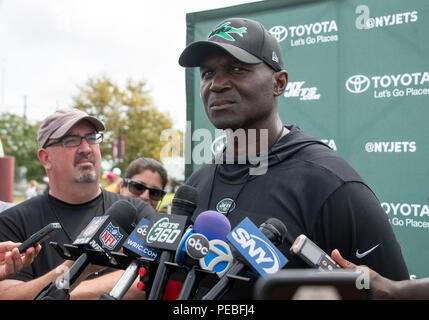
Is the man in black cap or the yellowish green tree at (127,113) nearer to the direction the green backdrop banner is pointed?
the man in black cap

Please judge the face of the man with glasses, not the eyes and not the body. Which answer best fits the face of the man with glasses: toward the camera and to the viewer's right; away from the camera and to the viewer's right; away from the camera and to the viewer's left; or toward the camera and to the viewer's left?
toward the camera and to the viewer's right

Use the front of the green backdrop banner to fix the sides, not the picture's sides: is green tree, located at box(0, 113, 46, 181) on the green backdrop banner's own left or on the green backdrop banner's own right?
on the green backdrop banner's own right

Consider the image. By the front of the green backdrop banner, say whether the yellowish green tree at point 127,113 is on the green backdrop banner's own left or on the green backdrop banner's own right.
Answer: on the green backdrop banner's own right

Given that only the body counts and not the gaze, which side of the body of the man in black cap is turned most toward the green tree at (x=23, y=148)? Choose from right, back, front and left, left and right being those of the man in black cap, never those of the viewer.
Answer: right

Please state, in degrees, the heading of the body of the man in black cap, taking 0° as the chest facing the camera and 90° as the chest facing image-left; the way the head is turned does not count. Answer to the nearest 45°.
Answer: approximately 45°

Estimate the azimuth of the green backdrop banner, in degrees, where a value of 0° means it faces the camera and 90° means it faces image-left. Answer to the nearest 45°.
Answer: approximately 45°

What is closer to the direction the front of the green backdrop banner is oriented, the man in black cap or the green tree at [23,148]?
the man in black cap
